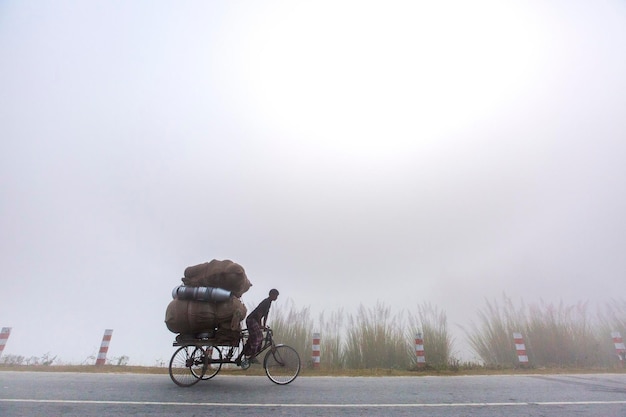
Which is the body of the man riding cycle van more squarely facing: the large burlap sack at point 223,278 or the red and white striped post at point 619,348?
the red and white striped post

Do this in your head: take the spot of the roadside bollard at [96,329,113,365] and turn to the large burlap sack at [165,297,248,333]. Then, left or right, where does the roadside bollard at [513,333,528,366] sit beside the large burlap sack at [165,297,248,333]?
left

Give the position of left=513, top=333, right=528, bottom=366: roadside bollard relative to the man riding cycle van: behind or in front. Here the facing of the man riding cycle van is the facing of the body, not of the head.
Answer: in front

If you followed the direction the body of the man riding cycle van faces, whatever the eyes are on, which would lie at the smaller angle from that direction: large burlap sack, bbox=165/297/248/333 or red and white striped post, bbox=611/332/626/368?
the red and white striped post

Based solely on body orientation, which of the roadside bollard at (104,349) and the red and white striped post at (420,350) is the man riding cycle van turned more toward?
the red and white striped post

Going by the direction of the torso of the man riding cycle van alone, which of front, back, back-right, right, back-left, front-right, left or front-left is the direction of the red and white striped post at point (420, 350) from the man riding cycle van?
front-left

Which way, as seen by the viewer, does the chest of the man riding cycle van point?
to the viewer's right

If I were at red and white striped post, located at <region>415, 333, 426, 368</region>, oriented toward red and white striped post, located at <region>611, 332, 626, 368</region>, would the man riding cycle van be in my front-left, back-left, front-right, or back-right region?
back-right

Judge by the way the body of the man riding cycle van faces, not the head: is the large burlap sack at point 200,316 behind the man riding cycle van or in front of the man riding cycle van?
behind

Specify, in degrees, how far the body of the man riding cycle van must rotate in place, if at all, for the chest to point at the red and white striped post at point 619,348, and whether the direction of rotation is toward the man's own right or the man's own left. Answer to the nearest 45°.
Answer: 0° — they already face it

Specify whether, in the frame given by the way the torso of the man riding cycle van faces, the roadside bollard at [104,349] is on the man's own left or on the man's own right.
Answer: on the man's own left
